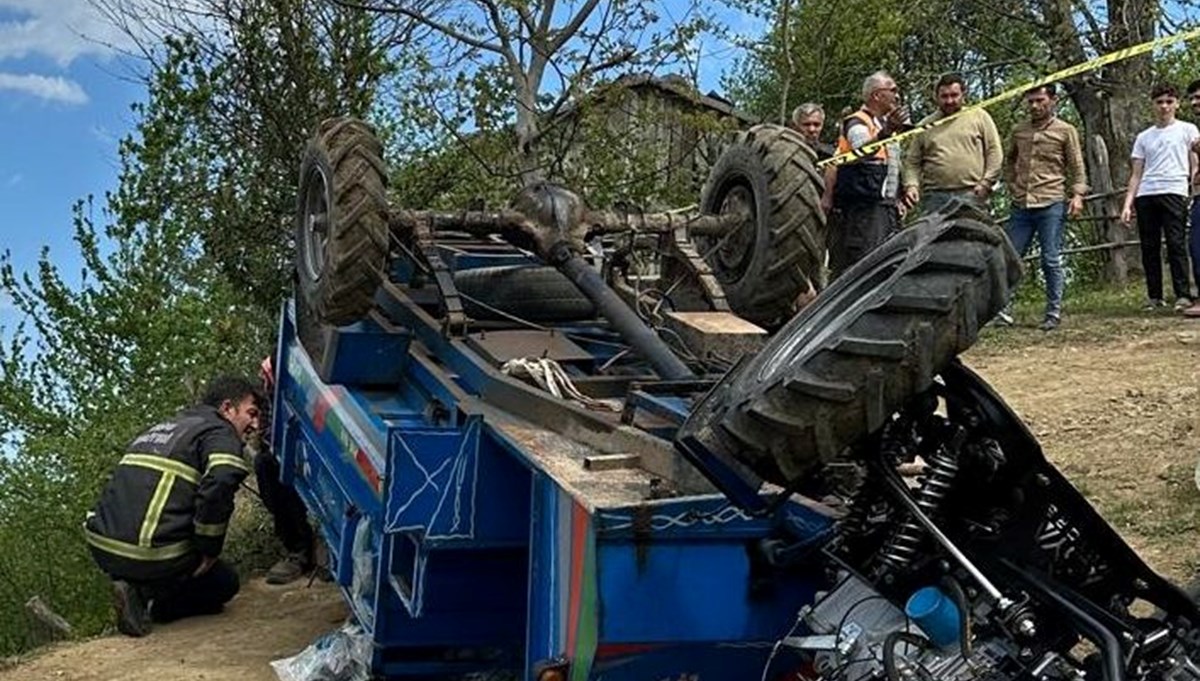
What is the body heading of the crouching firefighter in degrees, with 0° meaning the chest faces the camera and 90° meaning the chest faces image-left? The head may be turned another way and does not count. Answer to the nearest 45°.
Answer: approximately 225°

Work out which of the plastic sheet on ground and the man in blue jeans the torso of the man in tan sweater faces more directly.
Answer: the plastic sheet on ground

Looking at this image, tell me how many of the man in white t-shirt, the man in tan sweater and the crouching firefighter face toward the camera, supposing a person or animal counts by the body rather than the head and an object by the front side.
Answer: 2

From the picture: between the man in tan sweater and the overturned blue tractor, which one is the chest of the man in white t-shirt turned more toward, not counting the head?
the overturned blue tractor

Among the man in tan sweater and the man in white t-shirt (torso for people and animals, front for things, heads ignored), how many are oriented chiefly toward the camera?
2

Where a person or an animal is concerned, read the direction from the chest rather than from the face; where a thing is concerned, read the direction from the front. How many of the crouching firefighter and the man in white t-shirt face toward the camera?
1

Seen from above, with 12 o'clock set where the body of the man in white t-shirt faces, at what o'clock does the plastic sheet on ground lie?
The plastic sheet on ground is roughly at 1 o'clock from the man in white t-shirt.
